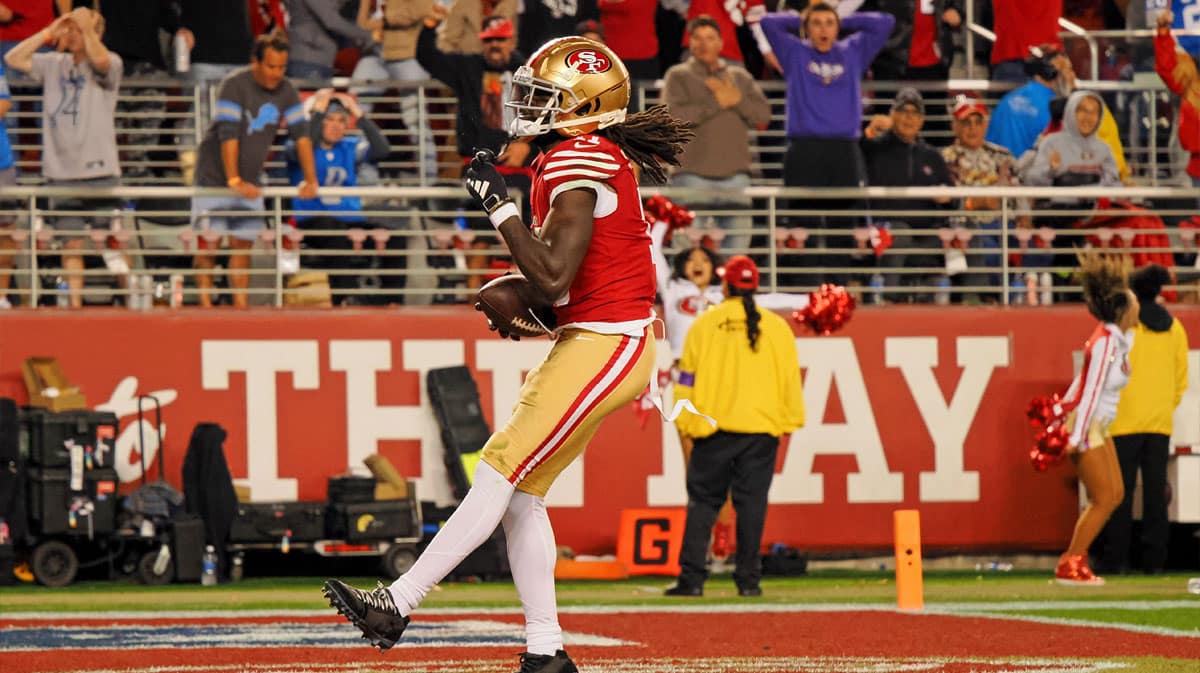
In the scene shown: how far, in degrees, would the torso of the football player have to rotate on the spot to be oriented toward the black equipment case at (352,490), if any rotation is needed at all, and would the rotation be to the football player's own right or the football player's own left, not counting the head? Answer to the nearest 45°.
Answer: approximately 90° to the football player's own right

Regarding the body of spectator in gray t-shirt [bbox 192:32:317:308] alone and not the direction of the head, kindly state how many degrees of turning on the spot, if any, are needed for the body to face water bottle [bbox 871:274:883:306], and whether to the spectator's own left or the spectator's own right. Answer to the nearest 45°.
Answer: approximately 45° to the spectator's own left

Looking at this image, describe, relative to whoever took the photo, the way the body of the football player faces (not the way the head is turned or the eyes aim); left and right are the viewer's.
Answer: facing to the left of the viewer

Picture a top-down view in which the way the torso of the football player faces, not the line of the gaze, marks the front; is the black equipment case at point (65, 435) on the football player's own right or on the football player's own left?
on the football player's own right

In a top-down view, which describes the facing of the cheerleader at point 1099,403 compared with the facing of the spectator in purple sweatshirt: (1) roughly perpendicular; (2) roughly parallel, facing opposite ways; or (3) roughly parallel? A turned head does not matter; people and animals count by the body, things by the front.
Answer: roughly perpendicular
